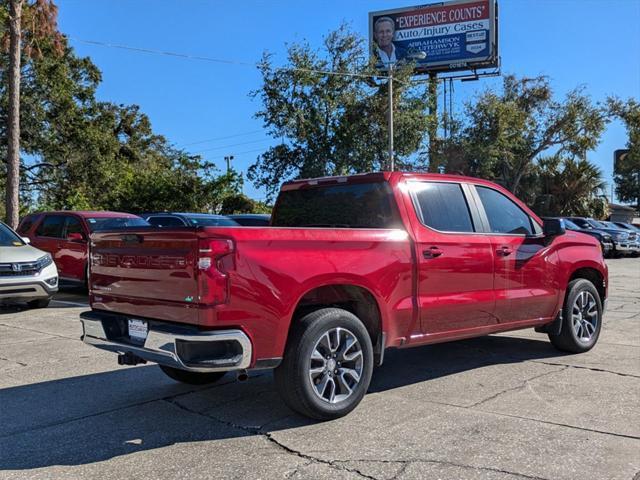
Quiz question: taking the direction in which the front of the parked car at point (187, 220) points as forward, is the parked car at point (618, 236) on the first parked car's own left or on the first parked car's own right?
on the first parked car's own left

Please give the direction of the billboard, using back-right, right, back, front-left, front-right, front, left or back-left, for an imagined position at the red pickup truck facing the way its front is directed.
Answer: front-left

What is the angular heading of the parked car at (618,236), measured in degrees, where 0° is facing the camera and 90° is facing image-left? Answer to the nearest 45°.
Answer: approximately 315°

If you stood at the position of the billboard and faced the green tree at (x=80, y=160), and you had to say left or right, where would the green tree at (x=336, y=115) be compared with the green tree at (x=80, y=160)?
left

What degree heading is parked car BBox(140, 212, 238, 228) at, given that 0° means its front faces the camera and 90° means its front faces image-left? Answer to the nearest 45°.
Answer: approximately 315°

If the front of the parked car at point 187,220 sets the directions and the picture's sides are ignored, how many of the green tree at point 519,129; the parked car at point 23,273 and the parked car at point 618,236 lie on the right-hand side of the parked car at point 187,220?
1

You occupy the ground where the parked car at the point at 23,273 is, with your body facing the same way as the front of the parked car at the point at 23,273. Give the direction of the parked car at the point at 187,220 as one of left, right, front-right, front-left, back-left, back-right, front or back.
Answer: left

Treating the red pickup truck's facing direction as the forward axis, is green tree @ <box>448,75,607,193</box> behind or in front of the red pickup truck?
in front

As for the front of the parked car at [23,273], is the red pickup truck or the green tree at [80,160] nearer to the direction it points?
the red pickup truck

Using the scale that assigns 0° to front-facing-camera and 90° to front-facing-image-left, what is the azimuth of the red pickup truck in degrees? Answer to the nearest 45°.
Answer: approximately 225°

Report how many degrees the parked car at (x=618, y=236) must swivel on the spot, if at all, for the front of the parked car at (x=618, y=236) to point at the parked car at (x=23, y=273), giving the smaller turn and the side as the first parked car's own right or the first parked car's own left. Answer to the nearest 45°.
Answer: approximately 45° to the first parked car's own right
